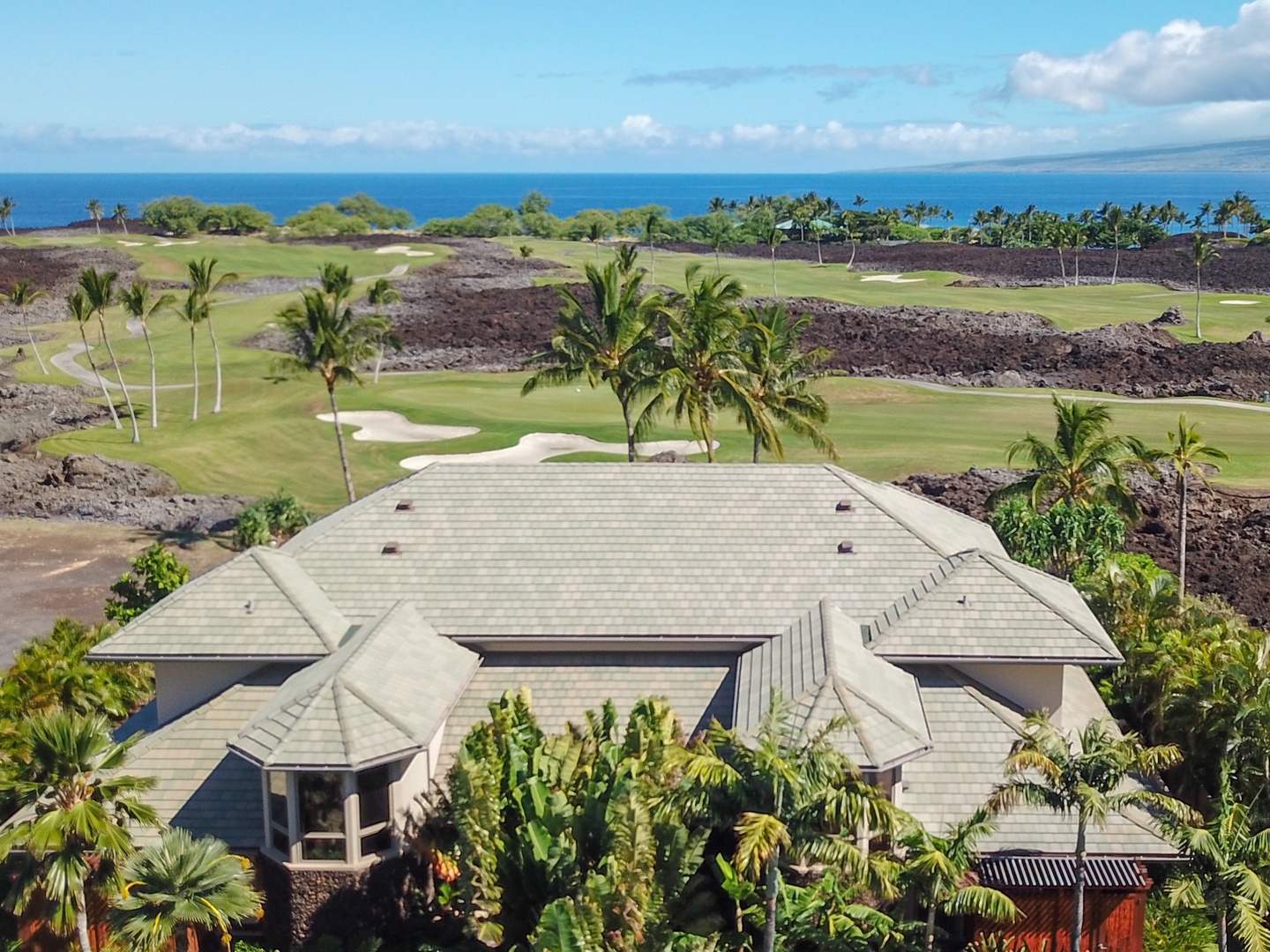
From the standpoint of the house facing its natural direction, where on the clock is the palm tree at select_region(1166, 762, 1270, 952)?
The palm tree is roughly at 10 o'clock from the house.

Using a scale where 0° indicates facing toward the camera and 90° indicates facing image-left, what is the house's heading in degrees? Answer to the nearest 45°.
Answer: approximately 0°

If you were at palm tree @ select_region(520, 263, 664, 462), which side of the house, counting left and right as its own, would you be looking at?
back

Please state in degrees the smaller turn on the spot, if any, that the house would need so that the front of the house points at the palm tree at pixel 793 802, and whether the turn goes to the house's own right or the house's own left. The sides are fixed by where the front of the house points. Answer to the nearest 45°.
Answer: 0° — it already faces it

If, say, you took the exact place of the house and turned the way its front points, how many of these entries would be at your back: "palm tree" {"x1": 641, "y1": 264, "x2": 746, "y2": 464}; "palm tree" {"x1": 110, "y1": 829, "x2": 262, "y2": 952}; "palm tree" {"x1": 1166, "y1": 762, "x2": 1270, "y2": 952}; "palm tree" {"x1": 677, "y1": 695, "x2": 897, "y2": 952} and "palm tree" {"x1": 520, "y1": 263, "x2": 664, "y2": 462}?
2

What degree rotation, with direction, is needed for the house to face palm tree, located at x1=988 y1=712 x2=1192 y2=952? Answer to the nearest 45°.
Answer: approximately 45° to its left

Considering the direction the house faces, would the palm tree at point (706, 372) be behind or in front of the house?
behind

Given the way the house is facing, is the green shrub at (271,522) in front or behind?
behind
